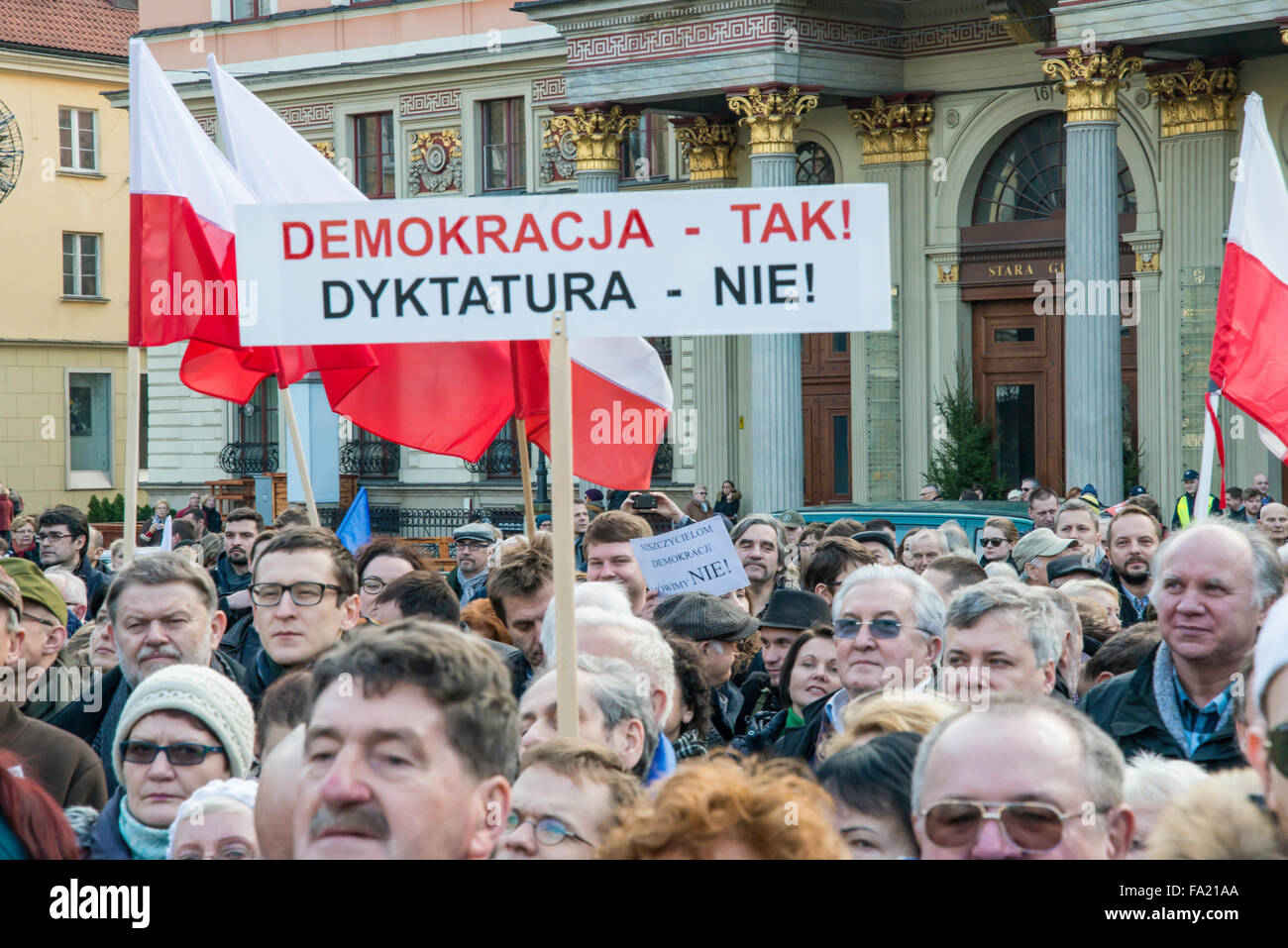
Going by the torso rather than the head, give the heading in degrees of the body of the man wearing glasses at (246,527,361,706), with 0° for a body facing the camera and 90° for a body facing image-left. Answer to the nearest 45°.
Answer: approximately 45°

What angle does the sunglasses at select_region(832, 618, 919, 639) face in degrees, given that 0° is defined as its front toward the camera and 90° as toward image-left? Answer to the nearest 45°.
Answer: approximately 45°

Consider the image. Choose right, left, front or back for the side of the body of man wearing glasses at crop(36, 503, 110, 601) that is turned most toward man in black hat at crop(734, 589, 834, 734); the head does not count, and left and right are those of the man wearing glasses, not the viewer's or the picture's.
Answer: left

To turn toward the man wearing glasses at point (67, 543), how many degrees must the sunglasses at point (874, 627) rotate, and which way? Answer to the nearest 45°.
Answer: approximately 90° to its right

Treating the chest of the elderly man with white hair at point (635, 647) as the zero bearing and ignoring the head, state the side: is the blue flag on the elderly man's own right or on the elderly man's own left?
on the elderly man's own right

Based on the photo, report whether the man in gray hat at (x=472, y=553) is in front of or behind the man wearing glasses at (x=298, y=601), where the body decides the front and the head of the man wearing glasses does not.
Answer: behind
